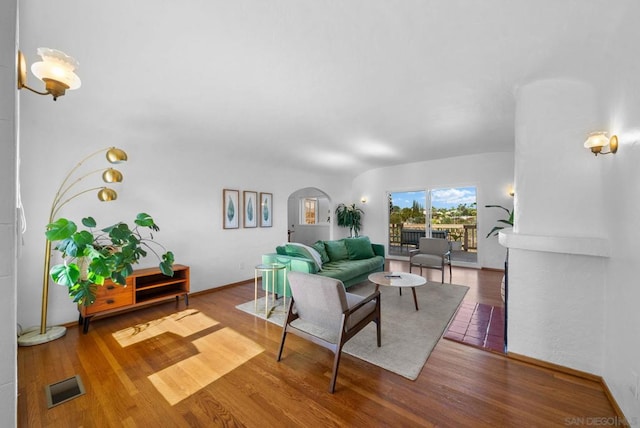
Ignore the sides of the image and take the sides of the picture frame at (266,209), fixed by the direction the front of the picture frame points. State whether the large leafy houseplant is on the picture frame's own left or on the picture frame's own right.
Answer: on the picture frame's own right

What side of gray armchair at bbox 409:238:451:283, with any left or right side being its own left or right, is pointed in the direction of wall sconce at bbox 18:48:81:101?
front

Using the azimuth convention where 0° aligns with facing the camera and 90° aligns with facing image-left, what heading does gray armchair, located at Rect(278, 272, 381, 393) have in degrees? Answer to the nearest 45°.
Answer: approximately 225°

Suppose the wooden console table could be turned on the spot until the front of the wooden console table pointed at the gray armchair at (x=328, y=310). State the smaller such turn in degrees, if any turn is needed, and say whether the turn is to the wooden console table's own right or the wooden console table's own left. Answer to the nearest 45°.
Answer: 0° — it already faces it

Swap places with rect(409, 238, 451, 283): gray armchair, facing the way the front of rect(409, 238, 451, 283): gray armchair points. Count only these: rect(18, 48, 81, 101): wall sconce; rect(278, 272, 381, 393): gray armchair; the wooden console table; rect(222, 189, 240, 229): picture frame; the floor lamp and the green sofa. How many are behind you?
0

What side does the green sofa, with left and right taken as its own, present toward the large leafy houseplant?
right

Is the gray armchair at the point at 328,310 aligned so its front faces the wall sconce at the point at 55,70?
no

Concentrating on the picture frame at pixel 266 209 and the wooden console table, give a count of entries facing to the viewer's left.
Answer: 0

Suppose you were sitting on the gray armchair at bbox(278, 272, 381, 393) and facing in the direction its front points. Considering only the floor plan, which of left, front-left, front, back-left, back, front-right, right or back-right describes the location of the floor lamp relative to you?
back-left

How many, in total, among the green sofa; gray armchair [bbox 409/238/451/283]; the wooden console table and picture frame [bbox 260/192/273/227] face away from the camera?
0

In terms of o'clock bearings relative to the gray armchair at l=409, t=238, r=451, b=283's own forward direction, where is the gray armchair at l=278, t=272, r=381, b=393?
the gray armchair at l=278, t=272, r=381, b=393 is roughly at 11 o'clock from the gray armchair at l=409, t=238, r=451, b=283.

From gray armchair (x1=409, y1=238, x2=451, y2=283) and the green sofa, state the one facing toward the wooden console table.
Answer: the gray armchair

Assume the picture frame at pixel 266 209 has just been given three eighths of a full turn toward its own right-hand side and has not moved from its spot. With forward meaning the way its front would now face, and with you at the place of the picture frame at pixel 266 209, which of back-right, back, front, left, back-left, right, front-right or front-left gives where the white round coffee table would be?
back-left

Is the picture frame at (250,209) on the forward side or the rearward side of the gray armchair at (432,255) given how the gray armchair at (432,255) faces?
on the forward side

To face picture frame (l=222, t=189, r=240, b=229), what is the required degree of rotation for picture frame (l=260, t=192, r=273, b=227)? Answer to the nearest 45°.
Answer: approximately 90° to its right

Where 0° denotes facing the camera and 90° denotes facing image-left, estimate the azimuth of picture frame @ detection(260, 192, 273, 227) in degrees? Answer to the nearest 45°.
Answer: approximately 315°

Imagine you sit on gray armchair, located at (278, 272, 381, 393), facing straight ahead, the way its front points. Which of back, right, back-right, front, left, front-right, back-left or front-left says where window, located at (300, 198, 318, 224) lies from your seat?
front-left

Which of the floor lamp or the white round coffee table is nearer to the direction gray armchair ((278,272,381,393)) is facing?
the white round coffee table
